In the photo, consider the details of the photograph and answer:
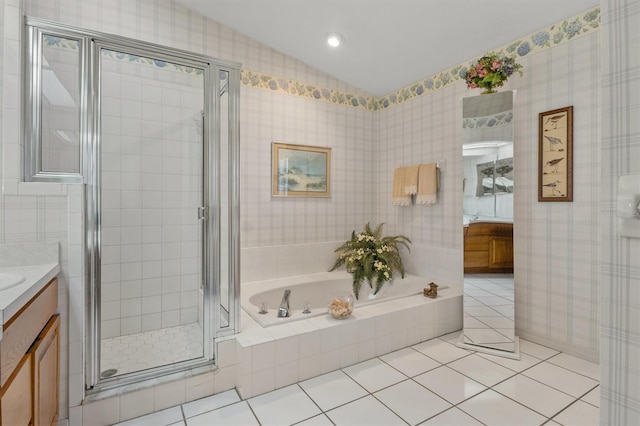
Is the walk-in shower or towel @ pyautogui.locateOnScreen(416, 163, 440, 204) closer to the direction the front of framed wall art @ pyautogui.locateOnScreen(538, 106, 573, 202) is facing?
the walk-in shower

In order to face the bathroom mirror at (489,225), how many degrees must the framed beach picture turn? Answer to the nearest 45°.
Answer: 0° — it already faces it

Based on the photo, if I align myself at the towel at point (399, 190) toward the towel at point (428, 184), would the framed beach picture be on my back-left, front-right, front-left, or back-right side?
back-right

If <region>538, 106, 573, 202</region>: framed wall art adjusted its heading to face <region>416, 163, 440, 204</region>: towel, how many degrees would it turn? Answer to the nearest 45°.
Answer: approximately 45° to its right

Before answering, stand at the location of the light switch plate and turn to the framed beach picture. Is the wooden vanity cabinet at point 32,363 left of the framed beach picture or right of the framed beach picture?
left

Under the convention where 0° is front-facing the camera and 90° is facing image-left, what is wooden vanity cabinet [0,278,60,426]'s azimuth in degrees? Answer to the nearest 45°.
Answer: approximately 315°

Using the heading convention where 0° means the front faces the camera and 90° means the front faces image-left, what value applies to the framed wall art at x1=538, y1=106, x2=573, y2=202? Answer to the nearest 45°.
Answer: approximately 45°
